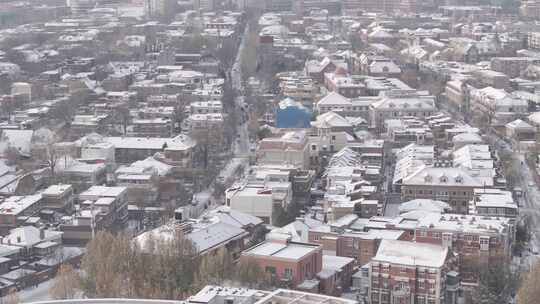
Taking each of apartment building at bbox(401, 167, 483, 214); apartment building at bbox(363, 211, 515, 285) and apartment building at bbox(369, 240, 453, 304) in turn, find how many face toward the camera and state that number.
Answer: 3

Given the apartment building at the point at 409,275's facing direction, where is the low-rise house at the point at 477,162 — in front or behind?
behind

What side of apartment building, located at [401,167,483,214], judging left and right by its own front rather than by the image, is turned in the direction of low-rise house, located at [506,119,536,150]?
back

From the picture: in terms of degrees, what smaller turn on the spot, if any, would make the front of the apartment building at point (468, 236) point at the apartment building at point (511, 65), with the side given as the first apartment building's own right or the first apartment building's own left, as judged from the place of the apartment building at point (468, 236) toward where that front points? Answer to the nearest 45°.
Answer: approximately 180°

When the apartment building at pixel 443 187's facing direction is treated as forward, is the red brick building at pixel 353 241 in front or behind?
in front

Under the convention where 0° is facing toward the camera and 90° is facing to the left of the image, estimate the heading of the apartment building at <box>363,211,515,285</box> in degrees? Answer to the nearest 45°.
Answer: approximately 0°

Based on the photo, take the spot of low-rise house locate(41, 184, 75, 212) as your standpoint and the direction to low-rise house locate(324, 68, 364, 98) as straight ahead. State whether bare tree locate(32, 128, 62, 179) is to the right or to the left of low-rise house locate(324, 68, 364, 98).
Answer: left

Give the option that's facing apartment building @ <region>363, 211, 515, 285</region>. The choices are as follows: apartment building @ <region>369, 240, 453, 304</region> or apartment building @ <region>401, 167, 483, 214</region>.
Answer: apartment building @ <region>401, 167, 483, 214</region>

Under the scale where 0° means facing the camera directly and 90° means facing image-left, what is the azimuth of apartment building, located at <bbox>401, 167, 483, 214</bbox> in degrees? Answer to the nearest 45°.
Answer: approximately 0°

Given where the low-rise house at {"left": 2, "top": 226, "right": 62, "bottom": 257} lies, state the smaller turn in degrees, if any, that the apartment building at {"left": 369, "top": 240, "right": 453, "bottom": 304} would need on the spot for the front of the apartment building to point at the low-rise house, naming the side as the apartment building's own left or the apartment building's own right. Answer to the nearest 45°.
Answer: approximately 90° to the apartment building's own right

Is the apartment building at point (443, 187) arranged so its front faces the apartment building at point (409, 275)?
yes
